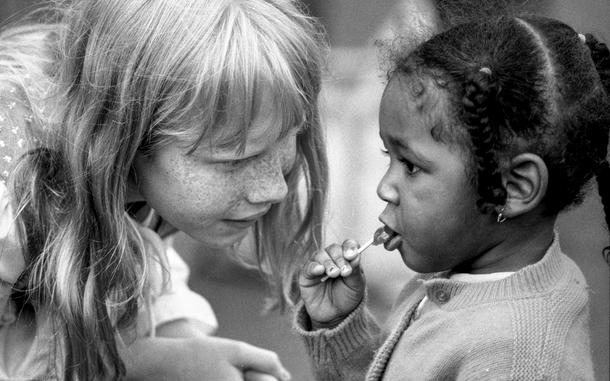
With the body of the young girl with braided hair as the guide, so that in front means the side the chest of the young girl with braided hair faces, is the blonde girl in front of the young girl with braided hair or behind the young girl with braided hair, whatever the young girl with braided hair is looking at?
in front

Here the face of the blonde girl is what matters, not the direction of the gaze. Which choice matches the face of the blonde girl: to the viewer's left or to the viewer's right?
to the viewer's right

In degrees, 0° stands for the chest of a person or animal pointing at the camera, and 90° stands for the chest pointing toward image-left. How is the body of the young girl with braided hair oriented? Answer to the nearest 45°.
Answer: approximately 90°

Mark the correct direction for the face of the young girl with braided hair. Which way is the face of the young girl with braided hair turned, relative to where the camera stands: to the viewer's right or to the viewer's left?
to the viewer's left
